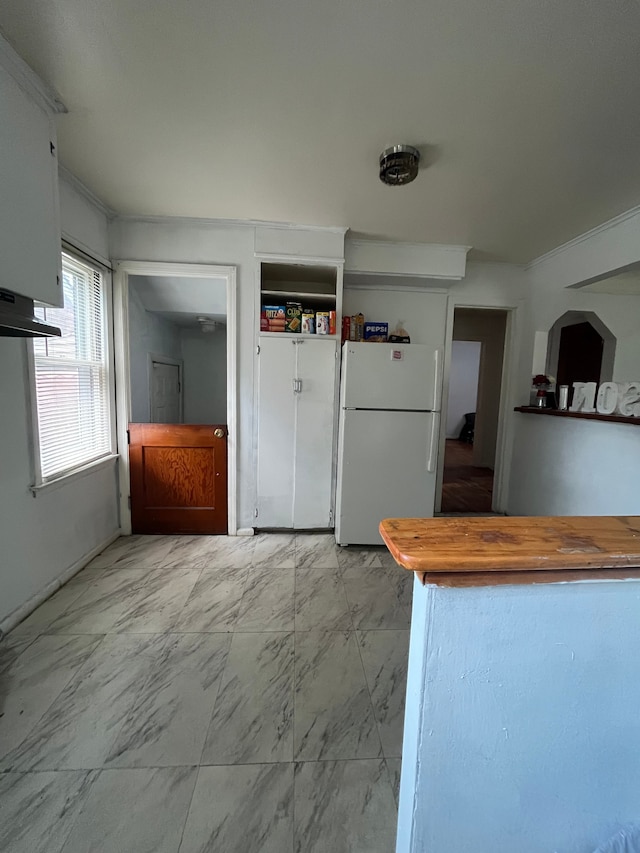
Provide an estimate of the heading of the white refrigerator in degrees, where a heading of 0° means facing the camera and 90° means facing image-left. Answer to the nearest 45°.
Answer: approximately 0°

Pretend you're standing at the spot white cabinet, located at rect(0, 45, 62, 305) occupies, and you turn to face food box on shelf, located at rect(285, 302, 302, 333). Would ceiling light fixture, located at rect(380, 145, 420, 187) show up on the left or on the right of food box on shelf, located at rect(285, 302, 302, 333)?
right

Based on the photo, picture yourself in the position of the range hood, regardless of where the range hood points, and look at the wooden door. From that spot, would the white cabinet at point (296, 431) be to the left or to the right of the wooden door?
right

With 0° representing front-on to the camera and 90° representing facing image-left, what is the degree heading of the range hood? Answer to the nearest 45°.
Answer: approximately 270°

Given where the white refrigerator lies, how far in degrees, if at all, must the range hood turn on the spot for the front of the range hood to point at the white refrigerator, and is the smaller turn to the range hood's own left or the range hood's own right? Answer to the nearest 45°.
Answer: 0° — it already faces it

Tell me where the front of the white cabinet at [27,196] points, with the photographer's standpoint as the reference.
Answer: facing to the right of the viewer

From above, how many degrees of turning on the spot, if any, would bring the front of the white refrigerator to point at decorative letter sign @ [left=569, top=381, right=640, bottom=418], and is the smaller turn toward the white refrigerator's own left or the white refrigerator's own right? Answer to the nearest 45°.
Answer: approximately 90° to the white refrigerator's own left
